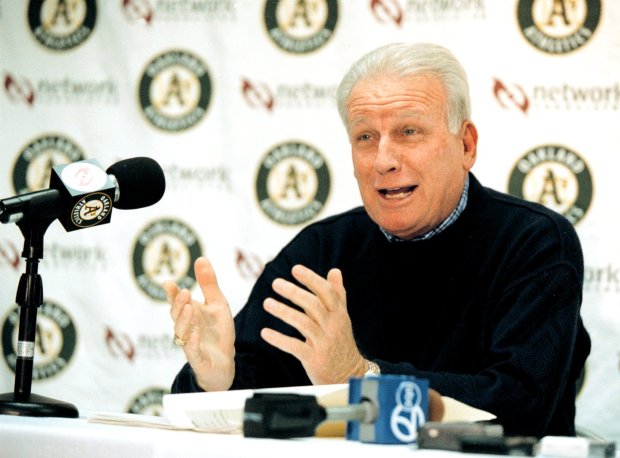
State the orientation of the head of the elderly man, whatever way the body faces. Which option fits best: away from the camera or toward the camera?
toward the camera

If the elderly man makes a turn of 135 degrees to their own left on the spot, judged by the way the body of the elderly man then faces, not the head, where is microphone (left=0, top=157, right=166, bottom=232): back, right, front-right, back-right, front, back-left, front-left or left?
back-right

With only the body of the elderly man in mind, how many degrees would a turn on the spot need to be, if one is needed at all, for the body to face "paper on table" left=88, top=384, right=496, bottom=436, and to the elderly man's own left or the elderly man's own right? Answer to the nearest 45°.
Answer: approximately 45° to the elderly man's own left

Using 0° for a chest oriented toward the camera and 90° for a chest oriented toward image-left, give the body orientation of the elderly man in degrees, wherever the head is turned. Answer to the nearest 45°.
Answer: approximately 45°

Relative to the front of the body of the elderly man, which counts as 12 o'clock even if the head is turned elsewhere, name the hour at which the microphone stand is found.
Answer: The microphone stand is roughly at 12 o'clock from the elderly man.

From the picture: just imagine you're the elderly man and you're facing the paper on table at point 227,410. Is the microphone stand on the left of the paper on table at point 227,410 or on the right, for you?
right
